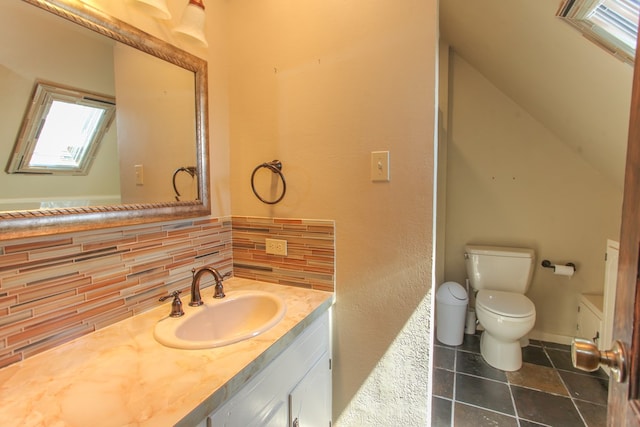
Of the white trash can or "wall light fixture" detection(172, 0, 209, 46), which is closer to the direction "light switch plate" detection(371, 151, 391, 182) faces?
the wall light fixture

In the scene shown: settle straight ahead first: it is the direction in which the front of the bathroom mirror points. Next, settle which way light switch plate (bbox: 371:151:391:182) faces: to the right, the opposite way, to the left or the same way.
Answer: to the right

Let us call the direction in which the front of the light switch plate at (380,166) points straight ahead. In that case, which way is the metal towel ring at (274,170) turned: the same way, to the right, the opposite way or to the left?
the same way

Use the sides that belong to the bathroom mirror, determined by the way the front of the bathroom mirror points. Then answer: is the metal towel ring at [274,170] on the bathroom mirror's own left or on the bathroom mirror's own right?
on the bathroom mirror's own left

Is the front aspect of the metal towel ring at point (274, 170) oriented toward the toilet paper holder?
no

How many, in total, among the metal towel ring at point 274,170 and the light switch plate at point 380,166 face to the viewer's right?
0

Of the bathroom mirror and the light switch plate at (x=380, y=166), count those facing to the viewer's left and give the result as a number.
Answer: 0

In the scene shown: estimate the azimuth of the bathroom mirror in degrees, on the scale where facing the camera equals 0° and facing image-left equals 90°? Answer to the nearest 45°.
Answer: approximately 315°

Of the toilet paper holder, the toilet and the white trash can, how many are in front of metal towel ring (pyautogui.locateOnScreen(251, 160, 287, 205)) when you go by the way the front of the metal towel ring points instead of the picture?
0

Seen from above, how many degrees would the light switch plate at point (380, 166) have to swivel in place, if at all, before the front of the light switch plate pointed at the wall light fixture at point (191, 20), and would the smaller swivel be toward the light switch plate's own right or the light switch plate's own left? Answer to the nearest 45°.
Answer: approximately 90° to the light switch plate's own right

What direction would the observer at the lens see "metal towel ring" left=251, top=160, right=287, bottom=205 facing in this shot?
facing the viewer and to the left of the viewer

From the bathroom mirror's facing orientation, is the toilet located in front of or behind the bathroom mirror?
in front

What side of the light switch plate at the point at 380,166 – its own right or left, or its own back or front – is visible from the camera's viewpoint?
front

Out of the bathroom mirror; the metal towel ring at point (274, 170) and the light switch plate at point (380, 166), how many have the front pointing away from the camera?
0
